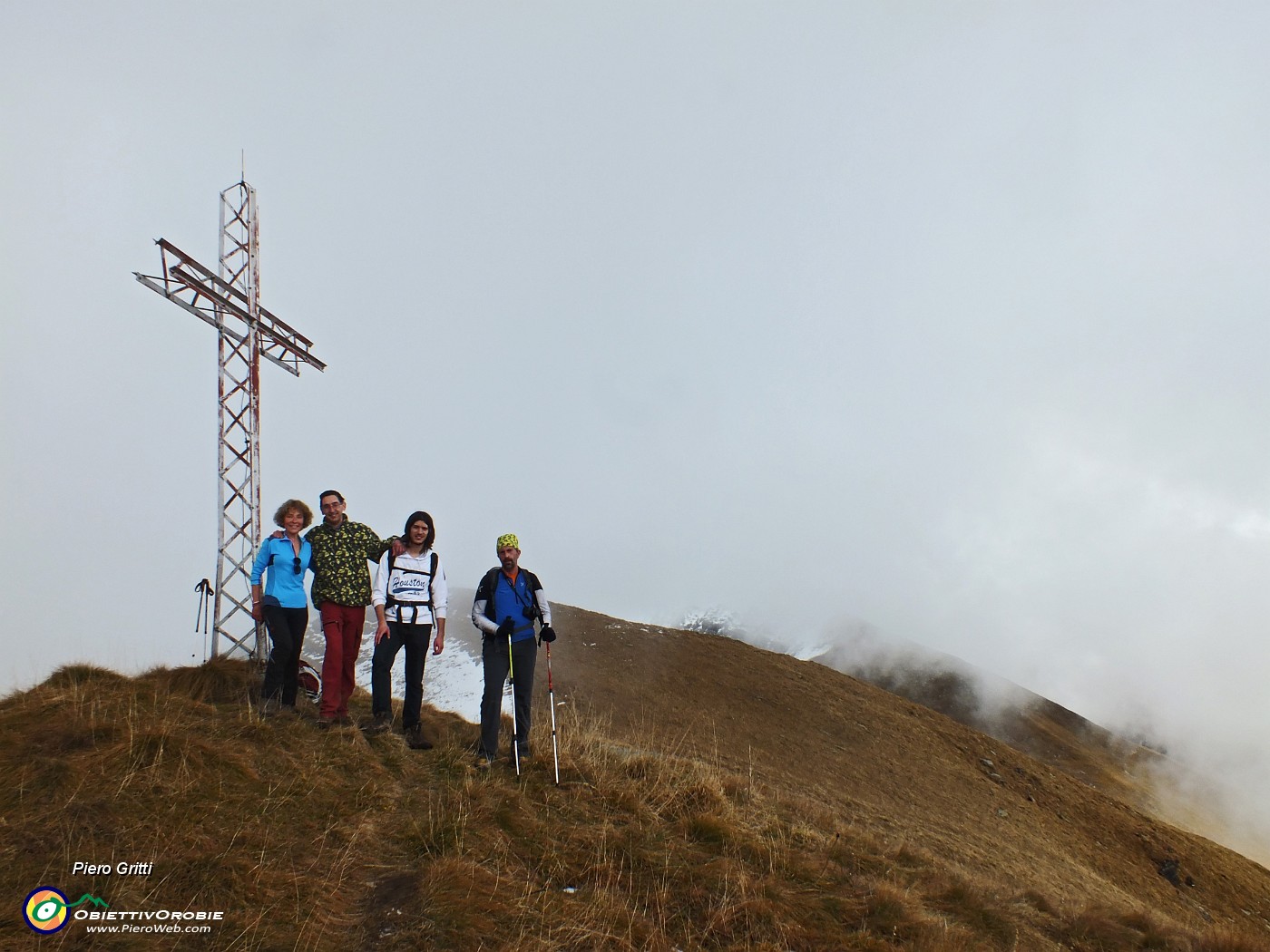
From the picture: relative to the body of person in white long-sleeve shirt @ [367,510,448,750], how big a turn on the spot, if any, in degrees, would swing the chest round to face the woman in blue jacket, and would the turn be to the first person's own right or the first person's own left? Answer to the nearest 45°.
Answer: approximately 90° to the first person's own right

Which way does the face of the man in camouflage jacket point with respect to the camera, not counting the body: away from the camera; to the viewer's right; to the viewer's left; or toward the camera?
toward the camera

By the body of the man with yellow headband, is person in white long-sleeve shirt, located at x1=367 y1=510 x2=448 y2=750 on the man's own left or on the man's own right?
on the man's own right

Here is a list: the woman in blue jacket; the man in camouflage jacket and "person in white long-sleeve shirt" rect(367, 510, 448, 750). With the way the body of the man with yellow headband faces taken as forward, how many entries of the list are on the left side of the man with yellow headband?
0

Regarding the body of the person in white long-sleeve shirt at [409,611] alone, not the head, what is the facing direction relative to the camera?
toward the camera

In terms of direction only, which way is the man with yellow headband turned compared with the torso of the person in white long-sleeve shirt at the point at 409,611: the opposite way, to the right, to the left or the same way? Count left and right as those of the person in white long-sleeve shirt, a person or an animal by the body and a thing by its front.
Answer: the same way

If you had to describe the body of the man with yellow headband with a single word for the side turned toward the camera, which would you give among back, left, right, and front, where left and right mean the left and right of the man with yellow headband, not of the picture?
front

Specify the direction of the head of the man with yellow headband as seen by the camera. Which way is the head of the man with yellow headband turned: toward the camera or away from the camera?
toward the camera

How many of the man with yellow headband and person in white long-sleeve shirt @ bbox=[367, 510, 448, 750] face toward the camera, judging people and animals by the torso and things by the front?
2

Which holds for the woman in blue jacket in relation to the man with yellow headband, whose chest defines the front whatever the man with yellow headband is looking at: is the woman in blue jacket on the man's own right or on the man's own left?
on the man's own right

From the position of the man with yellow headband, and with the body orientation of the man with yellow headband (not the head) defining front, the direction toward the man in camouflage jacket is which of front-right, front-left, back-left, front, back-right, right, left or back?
right
